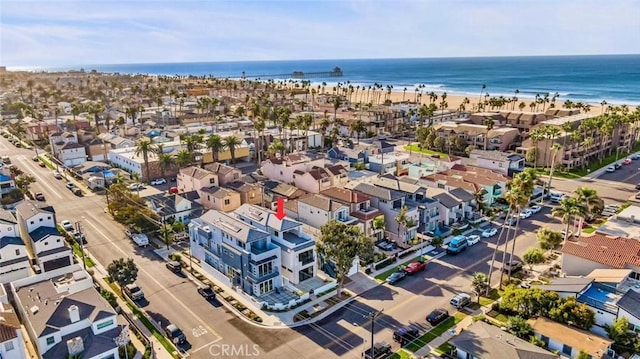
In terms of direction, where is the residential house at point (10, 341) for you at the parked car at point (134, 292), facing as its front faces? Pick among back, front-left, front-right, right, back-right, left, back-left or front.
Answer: right

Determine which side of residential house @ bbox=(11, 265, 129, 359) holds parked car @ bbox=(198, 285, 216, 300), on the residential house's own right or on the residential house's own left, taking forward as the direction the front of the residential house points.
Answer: on the residential house's own left

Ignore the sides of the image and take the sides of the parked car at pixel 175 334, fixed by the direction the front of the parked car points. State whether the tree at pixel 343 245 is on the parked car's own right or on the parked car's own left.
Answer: on the parked car's own left

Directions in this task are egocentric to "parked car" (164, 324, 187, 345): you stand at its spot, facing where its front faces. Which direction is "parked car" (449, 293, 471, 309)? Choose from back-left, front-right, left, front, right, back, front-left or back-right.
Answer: front-left

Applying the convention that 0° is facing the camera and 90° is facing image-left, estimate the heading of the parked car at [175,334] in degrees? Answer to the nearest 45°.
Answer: approximately 315°

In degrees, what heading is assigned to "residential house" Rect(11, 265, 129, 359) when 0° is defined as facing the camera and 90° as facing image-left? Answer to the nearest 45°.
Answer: approximately 315°

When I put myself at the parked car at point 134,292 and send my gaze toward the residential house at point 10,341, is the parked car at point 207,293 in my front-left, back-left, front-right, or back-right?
back-left

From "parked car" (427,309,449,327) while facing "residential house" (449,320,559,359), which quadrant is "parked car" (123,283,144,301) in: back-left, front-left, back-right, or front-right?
back-right
